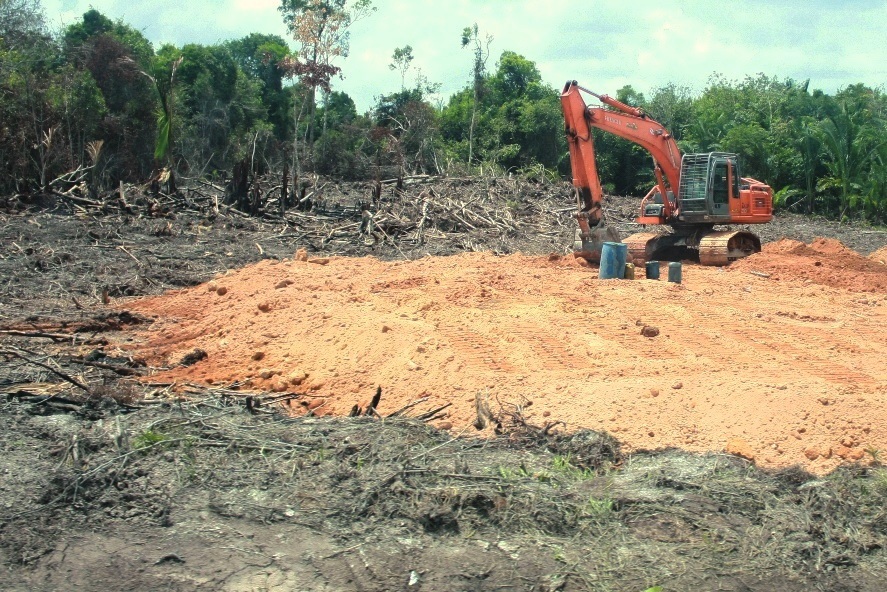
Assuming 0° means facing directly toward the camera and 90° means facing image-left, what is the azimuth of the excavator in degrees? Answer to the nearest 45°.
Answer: approximately 45°

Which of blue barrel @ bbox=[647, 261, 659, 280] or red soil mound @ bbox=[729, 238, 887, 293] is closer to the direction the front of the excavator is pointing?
the blue barrel

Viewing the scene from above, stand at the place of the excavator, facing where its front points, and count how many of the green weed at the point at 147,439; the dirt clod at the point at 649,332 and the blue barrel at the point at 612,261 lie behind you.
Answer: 0

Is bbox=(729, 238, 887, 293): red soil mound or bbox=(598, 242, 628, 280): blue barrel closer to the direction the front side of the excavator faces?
the blue barrel

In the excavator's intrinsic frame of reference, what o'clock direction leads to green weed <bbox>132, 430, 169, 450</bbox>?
The green weed is roughly at 11 o'clock from the excavator.

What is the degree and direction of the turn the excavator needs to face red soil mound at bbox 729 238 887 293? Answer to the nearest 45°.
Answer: approximately 135° to its left

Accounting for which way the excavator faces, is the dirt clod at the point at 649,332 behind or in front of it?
in front

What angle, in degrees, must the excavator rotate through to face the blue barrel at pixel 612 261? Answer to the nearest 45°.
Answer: approximately 45° to its left
